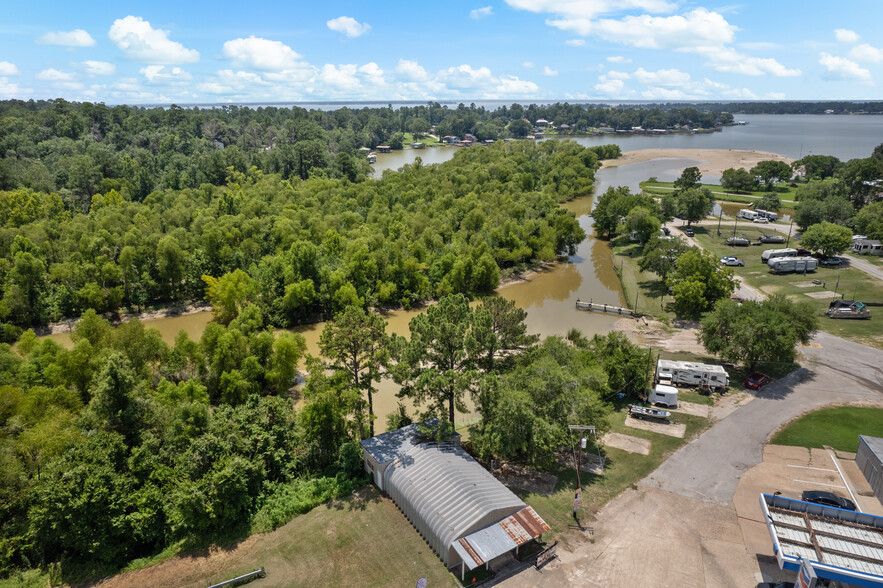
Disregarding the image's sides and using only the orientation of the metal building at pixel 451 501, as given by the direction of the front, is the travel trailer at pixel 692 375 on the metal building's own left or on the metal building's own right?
on the metal building's own left

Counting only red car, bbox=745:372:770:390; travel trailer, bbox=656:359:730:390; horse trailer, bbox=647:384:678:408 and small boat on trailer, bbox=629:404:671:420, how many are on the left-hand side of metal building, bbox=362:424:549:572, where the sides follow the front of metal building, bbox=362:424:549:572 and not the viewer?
4

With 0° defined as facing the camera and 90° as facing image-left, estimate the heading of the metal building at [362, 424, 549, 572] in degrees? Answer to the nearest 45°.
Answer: approximately 315°

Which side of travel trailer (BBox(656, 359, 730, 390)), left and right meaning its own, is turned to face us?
right

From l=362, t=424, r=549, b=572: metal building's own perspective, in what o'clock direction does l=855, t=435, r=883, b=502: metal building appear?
l=855, t=435, r=883, b=502: metal building is roughly at 10 o'clock from l=362, t=424, r=549, b=572: metal building.
